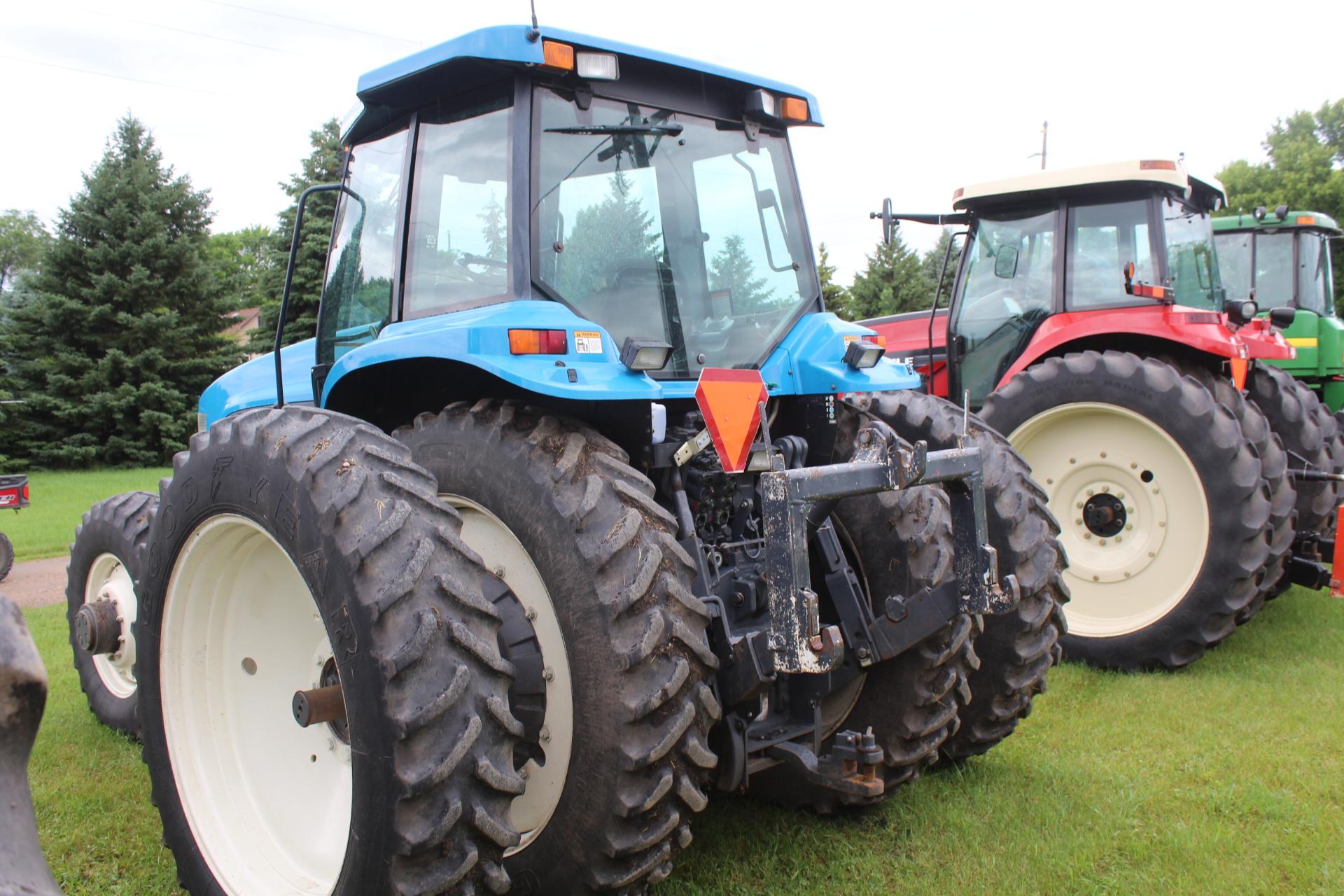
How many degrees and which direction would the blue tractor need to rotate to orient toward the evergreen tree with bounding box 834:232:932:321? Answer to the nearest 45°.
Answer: approximately 45° to its right

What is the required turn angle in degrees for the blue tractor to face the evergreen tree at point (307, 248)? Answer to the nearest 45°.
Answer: approximately 45° to its right

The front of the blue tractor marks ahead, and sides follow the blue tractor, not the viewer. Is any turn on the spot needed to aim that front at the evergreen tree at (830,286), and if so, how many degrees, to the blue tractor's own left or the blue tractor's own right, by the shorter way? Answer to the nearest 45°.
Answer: approximately 45° to the blue tractor's own right

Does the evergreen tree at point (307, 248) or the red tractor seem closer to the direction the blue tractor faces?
the evergreen tree

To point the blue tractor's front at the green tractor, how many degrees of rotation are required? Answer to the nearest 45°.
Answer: approximately 90° to its right

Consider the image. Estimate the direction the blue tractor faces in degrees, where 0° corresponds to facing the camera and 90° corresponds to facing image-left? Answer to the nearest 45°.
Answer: approximately 135°

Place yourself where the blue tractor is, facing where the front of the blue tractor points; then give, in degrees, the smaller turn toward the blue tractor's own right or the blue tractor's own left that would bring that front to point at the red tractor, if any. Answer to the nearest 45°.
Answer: approximately 90° to the blue tractor's own right

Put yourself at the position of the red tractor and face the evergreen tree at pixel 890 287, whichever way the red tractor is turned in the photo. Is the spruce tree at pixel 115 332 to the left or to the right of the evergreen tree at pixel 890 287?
left

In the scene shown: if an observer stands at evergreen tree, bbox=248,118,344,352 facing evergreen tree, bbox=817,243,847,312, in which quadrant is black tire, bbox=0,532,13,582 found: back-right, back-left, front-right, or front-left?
back-right
